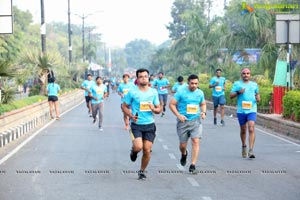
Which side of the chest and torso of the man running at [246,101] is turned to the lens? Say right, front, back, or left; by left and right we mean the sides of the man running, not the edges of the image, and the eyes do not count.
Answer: front

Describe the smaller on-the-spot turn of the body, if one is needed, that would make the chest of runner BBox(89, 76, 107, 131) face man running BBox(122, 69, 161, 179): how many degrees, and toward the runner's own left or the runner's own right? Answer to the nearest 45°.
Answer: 0° — they already face them

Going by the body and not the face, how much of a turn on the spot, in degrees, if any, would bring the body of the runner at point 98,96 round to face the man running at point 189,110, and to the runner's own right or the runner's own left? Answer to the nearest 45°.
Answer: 0° — they already face them

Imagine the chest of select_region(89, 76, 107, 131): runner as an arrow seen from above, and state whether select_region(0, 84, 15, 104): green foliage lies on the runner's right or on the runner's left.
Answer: on the runner's right

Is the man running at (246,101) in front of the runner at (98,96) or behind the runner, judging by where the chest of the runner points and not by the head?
in front

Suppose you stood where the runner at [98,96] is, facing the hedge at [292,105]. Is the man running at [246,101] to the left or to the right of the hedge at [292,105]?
right

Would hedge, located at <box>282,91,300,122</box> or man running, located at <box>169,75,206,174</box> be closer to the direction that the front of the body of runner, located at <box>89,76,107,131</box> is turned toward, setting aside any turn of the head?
the man running

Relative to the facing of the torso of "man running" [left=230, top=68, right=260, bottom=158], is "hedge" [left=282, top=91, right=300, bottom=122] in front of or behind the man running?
behind

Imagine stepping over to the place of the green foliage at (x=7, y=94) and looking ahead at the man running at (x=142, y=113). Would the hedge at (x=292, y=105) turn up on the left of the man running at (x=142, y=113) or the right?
left

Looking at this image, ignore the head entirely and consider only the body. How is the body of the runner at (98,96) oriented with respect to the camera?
toward the camera

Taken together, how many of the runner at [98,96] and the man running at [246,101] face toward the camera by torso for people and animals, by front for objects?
2
